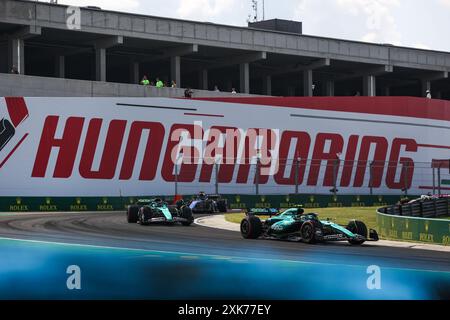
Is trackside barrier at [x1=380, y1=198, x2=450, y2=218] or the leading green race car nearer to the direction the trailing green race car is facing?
the leading green race car

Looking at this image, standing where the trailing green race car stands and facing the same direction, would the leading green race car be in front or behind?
in front
